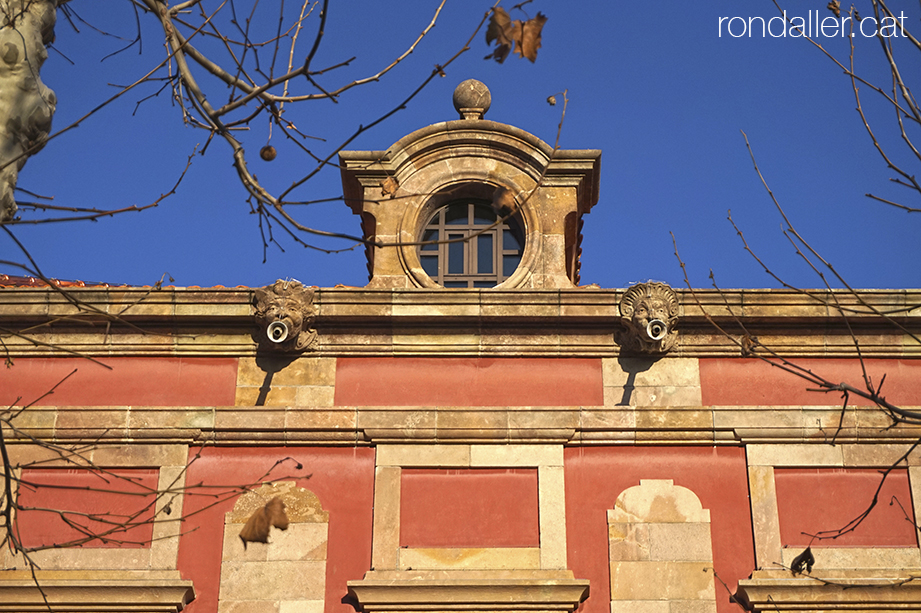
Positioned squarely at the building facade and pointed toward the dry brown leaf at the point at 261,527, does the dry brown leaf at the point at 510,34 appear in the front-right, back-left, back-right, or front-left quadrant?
front-left

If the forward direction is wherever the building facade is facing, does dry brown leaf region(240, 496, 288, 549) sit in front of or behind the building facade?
in front

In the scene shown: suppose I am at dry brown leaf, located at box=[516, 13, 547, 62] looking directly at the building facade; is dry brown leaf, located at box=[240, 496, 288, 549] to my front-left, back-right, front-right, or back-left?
front-left

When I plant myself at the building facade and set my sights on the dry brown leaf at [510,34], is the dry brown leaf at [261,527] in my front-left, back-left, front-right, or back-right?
front-right

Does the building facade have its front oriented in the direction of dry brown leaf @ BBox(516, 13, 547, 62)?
yes

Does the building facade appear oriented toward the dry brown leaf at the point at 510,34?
yes

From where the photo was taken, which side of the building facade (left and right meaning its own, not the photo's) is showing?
front
